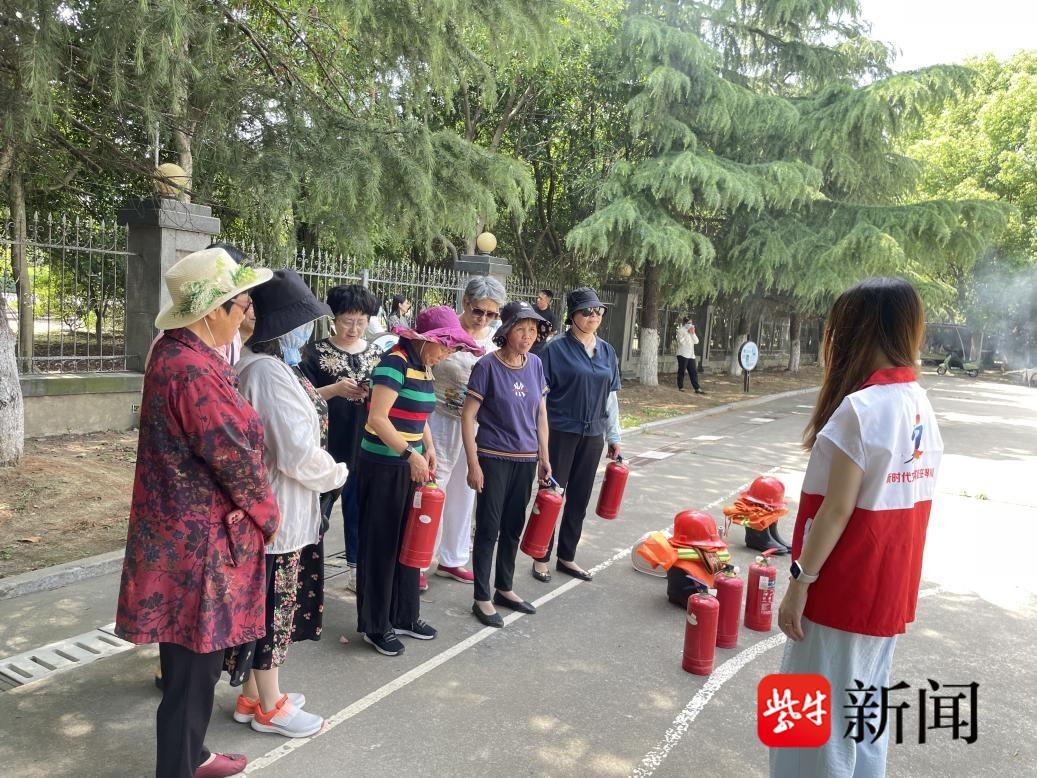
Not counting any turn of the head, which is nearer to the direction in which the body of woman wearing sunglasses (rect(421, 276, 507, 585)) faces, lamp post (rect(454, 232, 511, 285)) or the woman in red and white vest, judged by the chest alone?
the woman in red and white vest

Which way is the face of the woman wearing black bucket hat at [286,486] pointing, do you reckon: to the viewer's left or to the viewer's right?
to the viewer's right

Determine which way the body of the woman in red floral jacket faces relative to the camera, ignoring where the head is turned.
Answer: to the viewer's right

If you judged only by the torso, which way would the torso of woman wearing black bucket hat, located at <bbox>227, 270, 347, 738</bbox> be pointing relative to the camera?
to the viewer's right

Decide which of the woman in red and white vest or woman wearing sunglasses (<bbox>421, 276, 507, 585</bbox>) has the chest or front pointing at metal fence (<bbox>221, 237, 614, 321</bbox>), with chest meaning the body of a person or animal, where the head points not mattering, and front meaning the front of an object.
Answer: the woman in red and white vest

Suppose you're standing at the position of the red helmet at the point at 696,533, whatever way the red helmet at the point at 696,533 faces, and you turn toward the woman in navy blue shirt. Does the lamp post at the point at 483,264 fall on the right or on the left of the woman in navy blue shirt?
right

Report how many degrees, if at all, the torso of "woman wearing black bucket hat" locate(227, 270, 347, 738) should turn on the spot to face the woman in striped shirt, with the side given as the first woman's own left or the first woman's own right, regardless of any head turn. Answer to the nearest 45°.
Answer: approximately 45° to the first woman's own left

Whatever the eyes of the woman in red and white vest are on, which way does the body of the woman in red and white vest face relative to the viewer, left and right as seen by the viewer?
facing away from the viewer and to the left of the viewer

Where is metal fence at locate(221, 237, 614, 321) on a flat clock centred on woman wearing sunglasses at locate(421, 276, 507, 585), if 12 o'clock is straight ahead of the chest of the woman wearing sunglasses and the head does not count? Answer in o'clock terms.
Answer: The metal fence is roughly at 7 o'clock from the woman wearing sunglasses.

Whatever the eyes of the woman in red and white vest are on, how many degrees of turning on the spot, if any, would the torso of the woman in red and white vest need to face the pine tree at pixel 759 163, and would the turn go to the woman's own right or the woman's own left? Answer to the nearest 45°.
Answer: approximately 45° to the woman's own right

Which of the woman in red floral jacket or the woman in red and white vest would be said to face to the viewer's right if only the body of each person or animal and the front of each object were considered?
the woman in red floral jacket

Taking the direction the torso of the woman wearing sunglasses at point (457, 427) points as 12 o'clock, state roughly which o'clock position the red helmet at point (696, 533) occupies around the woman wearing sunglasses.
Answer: The red helmet is roughly at 11 o'clock from the woman wearing sunglasses.

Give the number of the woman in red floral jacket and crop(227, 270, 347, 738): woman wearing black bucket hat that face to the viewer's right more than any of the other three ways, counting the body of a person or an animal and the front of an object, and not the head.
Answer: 2
